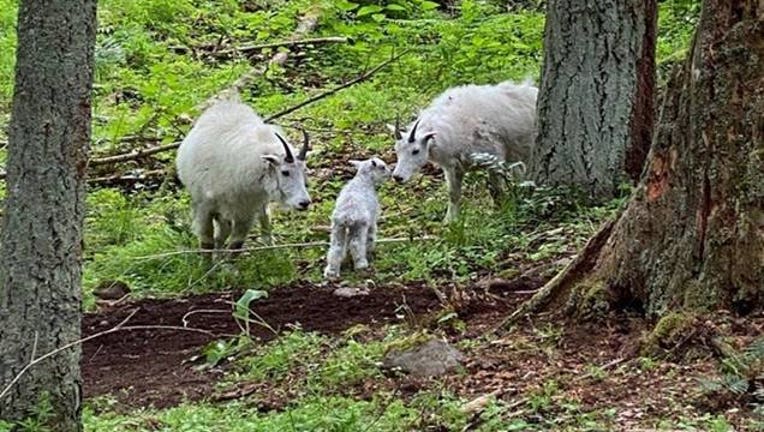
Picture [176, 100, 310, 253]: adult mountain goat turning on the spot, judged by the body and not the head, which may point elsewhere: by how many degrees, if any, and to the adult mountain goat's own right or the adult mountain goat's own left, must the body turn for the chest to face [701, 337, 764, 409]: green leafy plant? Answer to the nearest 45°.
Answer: approximately 45° to the adult mountain goat's own right

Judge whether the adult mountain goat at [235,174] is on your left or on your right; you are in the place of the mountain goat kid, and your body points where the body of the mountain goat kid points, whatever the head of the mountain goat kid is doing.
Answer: on your left

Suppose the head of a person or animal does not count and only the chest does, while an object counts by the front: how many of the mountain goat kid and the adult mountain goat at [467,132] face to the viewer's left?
1

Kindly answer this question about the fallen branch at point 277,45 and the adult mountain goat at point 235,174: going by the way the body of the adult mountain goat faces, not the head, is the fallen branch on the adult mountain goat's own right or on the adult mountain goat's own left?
on the adult mountain goat's own left

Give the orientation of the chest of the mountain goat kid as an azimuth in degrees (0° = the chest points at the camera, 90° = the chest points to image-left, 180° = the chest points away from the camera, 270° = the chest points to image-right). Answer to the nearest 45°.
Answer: approximately 225°

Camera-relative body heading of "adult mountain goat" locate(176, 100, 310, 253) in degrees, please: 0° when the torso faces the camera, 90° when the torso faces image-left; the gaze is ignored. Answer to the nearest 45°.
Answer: approximately 315°

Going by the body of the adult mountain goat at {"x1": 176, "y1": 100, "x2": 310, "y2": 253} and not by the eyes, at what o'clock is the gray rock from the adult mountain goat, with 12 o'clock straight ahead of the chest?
The gray rock is roughly at 1 o'clock from the adult mountain goat.

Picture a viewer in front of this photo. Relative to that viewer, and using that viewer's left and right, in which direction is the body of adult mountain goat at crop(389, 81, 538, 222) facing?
facing to the left of the viewer

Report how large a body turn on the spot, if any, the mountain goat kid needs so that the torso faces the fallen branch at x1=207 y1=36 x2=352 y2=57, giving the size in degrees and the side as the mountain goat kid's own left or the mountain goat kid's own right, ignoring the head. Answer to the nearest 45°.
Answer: approximately 45° to the mountain goat kid's own left
